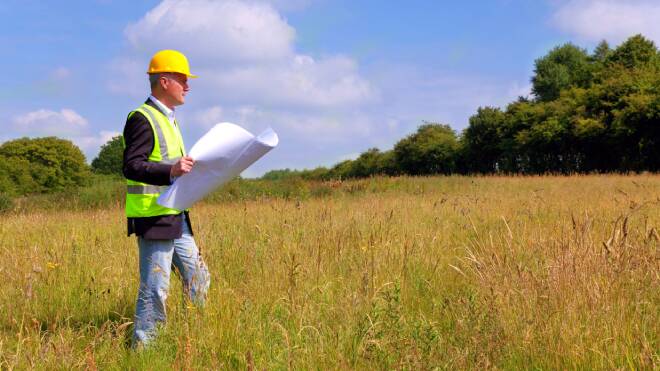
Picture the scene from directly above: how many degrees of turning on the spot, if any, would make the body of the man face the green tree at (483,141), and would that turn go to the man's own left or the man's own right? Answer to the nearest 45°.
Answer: approximately 45° to the man's own left

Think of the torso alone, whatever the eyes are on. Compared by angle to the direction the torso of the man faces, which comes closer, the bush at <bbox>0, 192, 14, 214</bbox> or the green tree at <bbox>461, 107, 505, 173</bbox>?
the green tree

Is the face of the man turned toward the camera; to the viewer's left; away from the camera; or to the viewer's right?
to the viewer's right

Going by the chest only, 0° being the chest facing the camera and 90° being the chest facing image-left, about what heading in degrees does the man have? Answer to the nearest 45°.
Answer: approximately 270°

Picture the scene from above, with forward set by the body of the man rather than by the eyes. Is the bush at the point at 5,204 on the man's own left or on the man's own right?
on the man's own left
